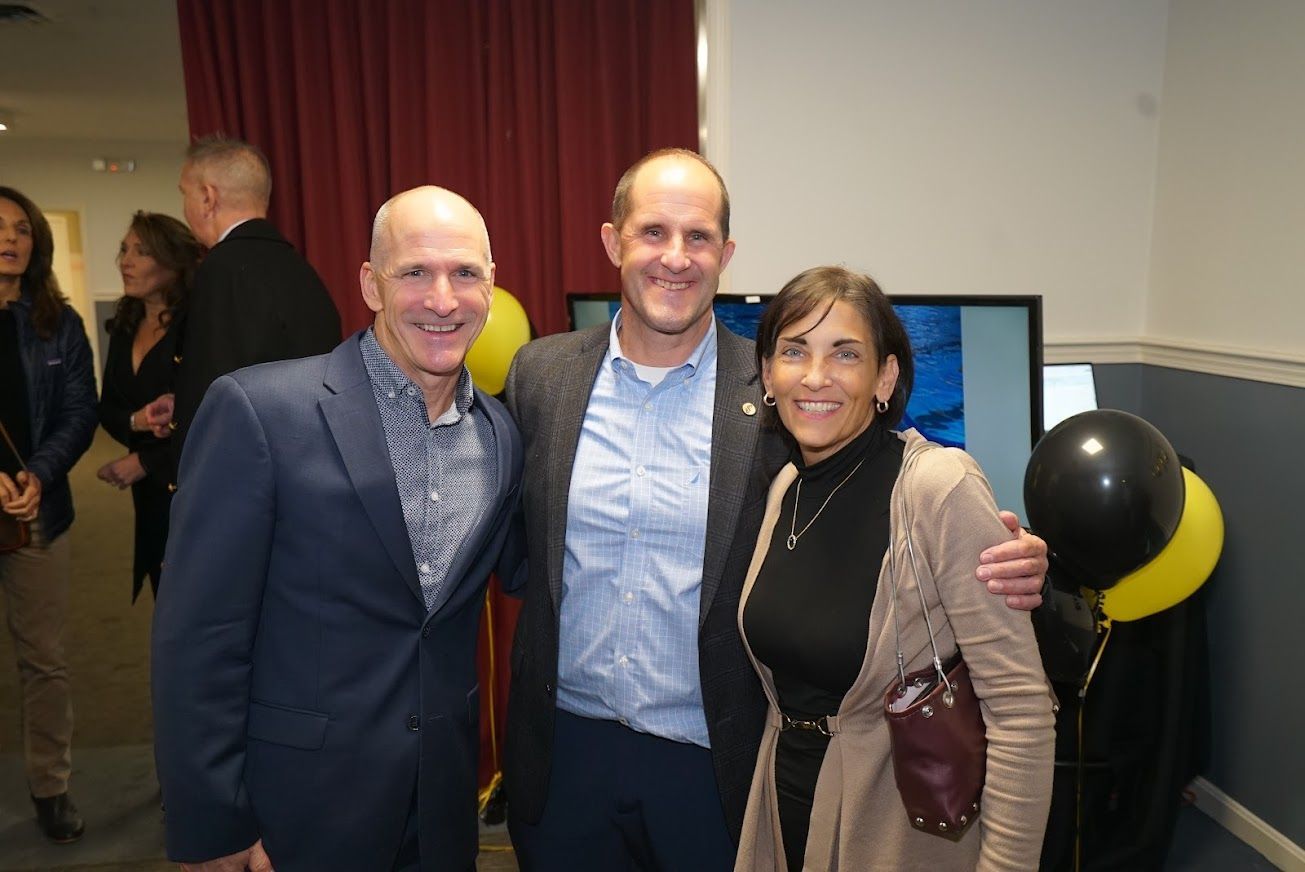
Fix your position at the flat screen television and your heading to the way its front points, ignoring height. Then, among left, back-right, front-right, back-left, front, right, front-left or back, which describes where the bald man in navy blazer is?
front-right

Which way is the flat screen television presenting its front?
toward the camera

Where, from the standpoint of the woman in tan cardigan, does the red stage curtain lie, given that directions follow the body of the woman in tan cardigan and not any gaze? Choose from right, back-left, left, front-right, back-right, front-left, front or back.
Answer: right

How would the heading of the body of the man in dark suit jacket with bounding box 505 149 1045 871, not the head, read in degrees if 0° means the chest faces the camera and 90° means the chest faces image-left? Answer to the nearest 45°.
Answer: approximately 0°

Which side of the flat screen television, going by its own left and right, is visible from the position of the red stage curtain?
right

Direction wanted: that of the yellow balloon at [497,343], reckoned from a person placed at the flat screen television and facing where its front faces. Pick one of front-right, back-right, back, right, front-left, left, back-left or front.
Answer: right

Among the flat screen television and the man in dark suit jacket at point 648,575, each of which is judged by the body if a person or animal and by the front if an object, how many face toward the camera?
2

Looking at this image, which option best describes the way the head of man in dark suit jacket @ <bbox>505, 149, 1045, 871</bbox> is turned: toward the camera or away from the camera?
toward the camera

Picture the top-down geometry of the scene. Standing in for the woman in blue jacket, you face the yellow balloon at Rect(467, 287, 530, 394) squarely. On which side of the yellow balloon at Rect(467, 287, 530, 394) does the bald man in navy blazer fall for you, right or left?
right

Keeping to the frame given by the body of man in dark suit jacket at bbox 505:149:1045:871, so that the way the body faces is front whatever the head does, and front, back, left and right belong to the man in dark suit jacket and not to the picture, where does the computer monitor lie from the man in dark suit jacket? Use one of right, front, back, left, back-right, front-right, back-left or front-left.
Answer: back-left

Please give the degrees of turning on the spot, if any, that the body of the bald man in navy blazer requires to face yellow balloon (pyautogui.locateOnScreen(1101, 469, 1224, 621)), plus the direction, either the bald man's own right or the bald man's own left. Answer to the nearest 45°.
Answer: approximately 45° to the bald man's own left

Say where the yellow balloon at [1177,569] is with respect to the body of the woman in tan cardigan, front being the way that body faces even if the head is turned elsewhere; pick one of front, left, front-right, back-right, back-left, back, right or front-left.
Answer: back
